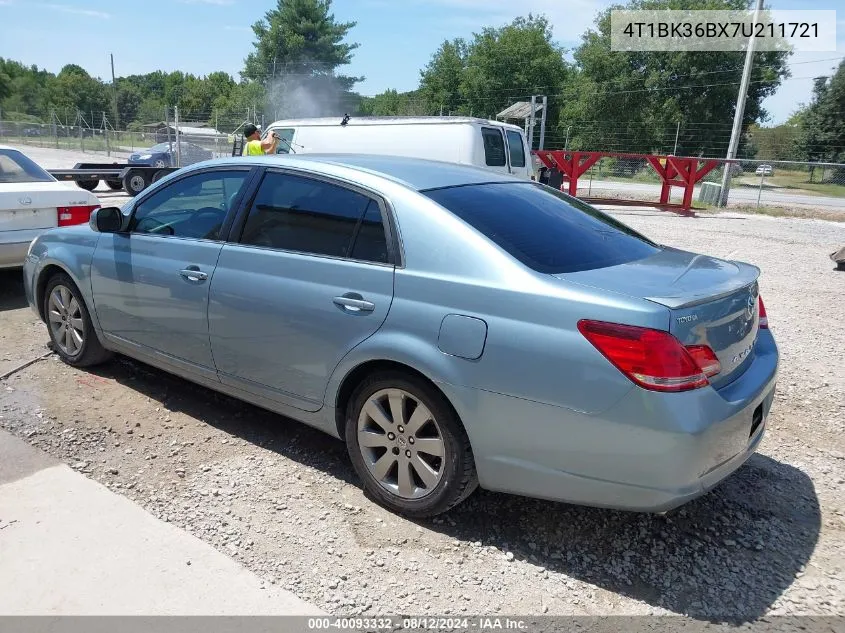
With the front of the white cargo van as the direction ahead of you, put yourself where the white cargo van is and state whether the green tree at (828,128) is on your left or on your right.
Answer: on your right

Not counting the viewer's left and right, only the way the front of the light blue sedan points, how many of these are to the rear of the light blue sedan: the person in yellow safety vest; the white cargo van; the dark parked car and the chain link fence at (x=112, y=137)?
0

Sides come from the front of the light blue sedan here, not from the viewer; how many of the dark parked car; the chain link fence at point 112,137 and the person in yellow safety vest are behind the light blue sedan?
0

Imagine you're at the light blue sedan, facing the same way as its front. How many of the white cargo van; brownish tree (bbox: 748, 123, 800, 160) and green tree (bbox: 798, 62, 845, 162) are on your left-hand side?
0

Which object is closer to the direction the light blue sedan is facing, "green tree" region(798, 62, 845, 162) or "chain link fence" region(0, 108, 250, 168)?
the chain link fence

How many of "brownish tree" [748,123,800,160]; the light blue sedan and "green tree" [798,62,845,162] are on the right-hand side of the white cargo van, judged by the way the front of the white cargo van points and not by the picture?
2

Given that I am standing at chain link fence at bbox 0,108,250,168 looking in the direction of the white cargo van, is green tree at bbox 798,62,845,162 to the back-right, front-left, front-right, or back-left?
front-left

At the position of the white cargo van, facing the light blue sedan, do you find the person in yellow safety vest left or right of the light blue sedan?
right

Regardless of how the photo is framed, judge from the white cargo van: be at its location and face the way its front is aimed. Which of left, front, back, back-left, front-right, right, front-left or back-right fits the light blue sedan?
back-left

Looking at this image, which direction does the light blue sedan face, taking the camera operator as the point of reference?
facing away from the viewer and to the left of the viewer

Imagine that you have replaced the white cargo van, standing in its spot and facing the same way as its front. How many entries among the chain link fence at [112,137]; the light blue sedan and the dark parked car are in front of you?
2

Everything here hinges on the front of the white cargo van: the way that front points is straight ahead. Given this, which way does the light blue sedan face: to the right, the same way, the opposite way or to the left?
the same way

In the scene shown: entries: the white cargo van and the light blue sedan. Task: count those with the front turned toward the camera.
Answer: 0

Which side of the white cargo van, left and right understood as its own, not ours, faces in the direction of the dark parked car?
front

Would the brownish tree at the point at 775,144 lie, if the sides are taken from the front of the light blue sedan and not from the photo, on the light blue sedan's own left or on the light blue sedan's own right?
on the light blue sedan's own right

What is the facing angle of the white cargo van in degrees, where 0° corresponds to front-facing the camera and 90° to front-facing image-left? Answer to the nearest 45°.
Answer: approximately 135°

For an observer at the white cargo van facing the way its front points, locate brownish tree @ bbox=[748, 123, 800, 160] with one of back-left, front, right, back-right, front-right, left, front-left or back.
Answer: right

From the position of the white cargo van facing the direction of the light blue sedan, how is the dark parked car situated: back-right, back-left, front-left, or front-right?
back-right

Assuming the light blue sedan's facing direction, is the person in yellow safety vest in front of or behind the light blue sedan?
in front
